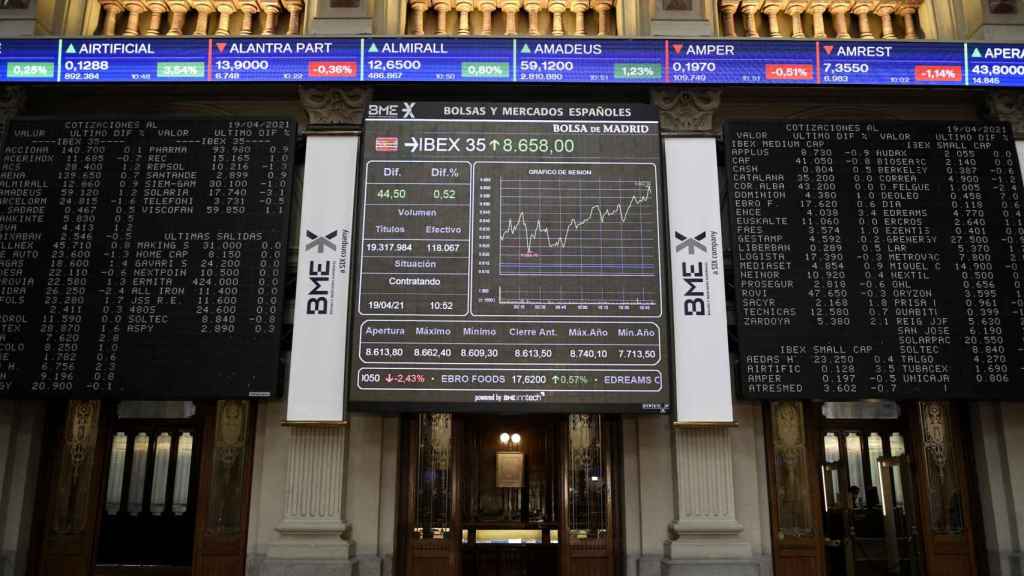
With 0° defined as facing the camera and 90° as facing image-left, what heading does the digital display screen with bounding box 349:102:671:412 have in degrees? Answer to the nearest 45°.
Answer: approximately 0°

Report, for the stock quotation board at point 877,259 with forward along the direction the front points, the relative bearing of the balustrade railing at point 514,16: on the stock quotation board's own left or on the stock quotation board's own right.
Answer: on the stock quotation board's own right

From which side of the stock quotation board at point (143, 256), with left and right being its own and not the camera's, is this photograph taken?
front

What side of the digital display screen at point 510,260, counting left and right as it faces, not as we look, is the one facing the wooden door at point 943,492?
left

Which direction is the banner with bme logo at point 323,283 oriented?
toward the camera

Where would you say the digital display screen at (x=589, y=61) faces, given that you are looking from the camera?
facing the viewer

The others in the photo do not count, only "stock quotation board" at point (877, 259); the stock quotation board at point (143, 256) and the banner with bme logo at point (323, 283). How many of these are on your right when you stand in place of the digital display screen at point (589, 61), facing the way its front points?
2

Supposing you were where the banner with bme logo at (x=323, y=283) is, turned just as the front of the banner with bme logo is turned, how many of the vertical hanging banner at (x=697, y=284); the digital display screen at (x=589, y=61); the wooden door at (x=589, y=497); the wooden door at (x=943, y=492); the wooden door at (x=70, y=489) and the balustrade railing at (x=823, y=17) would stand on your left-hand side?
5

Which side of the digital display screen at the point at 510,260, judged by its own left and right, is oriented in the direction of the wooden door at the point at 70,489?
right

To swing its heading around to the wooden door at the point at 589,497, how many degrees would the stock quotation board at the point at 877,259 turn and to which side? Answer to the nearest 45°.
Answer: approximately 90° to its right
